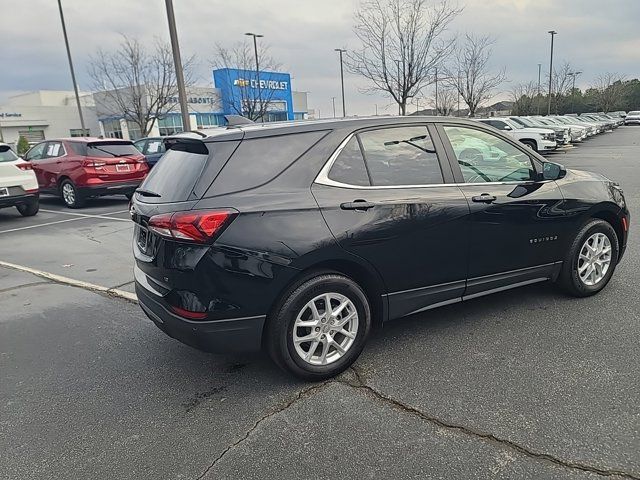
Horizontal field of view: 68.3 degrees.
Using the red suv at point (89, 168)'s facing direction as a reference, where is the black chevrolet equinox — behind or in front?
behind

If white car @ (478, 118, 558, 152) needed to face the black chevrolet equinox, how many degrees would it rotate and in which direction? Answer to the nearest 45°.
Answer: approximately 45° to its right

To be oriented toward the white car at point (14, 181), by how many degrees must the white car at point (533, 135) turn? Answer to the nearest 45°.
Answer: approximately 90° to its right

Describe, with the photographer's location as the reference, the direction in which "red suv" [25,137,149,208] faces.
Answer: facing away from the viewer and to the left of the viewer

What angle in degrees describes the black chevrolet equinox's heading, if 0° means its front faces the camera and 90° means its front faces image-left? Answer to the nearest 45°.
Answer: approximately 225°

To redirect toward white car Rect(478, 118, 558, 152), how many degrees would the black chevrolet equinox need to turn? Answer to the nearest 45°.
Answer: approximately 45° to its left

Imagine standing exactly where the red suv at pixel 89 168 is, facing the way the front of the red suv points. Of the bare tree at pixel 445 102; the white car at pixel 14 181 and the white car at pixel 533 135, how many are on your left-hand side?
1

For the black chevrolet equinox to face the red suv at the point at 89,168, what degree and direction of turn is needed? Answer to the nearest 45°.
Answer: approximately 90° to its left
